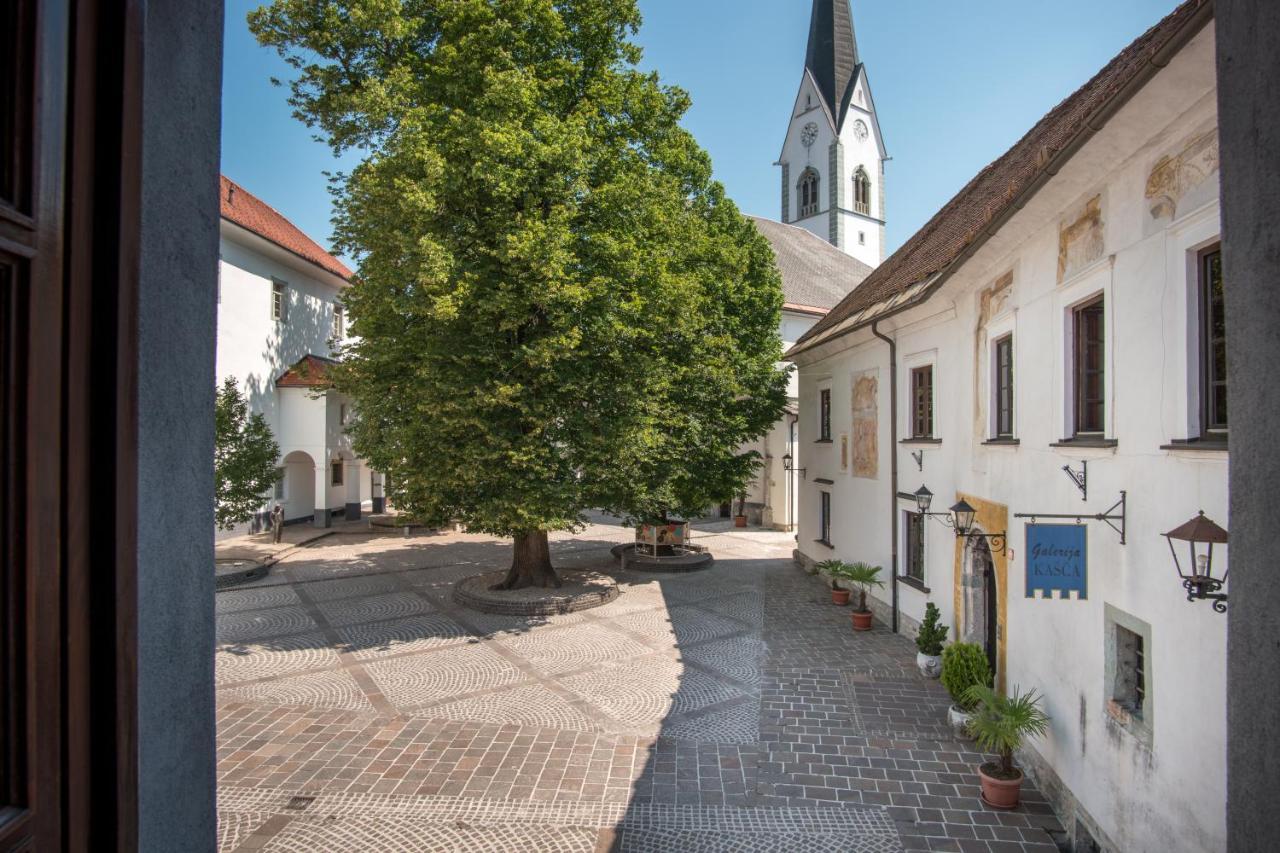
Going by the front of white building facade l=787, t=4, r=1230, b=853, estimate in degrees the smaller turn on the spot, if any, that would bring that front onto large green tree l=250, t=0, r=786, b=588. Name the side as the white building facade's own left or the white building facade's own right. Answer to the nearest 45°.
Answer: approximately 45° to the white building facade's own right

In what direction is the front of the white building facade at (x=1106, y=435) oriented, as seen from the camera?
facing the viewer and to the left of the viewer

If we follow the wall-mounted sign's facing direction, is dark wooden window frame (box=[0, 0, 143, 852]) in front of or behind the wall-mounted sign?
in front

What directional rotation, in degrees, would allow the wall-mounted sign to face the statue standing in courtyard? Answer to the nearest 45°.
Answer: approximately 90° to its right

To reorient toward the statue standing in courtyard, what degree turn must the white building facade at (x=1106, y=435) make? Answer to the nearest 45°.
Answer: approximately 45° to its right

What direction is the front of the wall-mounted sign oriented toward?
toward the camera
